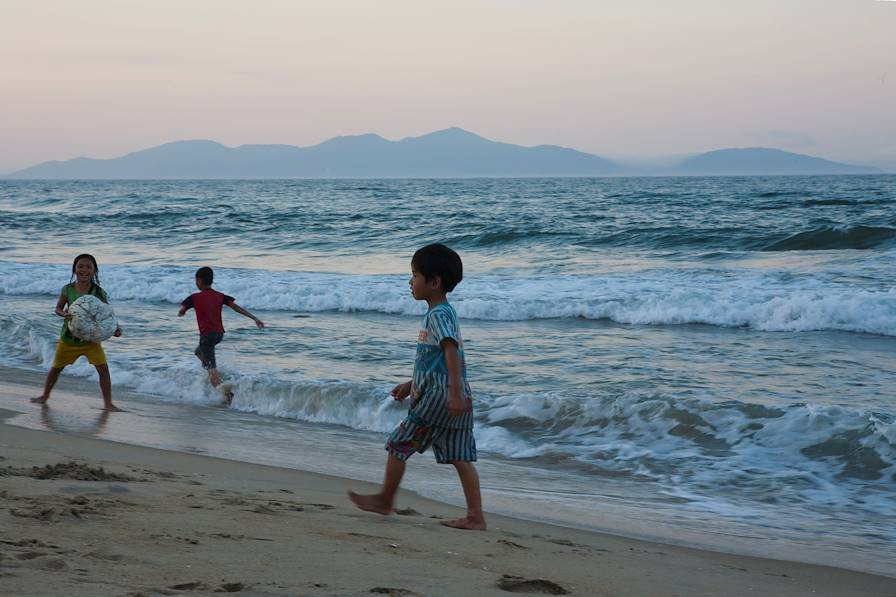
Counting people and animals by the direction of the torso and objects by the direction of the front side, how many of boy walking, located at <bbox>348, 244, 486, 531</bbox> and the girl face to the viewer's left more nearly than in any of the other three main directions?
1

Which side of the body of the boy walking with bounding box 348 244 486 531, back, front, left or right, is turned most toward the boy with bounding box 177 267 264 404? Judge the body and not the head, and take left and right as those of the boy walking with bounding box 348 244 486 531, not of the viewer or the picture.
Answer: right

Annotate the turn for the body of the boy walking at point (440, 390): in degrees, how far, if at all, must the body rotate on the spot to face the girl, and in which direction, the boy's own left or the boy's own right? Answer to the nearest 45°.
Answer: approximately 45° to the boy's own right

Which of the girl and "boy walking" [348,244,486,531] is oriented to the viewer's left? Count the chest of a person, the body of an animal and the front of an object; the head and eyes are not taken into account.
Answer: the boy walking

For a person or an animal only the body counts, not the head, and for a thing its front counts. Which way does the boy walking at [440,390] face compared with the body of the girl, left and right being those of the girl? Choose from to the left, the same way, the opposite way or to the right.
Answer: to the right

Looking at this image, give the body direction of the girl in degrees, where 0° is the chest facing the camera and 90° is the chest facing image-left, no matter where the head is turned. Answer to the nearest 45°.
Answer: approximately 0°

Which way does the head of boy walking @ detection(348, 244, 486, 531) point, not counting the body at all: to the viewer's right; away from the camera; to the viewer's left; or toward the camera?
to the viewer's left

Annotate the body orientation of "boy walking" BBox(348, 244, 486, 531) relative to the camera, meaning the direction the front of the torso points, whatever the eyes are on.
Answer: to the viewer's left

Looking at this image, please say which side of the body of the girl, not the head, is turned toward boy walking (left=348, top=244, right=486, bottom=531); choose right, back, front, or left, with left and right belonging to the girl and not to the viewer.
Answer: front

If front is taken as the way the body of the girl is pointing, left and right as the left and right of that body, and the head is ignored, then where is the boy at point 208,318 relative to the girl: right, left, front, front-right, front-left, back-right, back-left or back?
back-left
